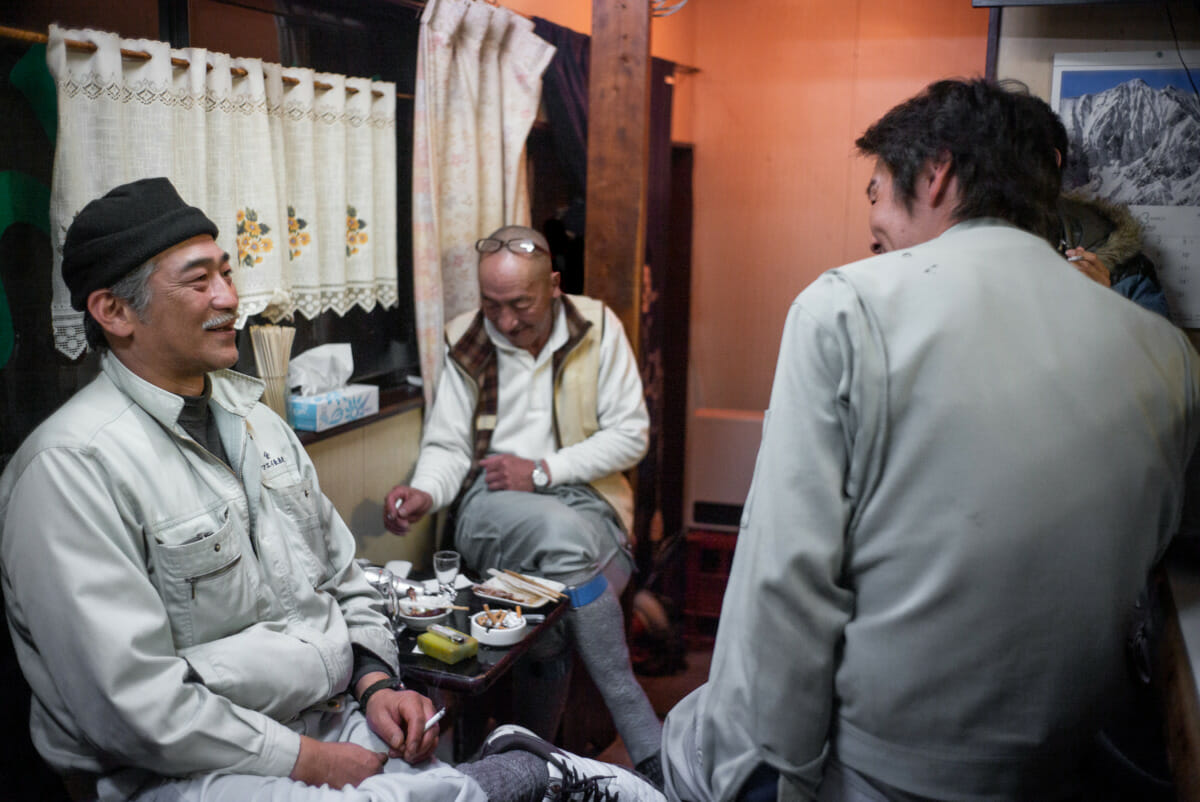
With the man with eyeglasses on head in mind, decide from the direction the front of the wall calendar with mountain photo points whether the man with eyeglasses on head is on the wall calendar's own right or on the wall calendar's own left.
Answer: on the wall calendar's own right

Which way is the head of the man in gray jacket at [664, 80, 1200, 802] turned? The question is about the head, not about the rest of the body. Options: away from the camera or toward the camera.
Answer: away from the camera

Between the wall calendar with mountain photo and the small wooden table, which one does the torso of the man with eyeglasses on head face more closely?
the small wooden table

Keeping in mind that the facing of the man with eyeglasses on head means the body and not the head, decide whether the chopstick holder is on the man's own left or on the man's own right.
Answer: on the man's own right

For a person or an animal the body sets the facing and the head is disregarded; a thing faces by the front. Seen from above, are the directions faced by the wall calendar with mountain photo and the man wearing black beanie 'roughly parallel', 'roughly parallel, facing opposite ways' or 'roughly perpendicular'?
roughly perpendicular

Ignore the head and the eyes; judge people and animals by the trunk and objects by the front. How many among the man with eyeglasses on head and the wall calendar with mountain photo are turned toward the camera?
2

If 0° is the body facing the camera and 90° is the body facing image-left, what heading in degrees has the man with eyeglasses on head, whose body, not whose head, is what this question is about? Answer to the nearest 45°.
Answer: approximately 0°

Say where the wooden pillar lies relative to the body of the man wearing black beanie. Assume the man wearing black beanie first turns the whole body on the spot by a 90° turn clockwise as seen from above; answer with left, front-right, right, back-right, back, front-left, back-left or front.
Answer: back

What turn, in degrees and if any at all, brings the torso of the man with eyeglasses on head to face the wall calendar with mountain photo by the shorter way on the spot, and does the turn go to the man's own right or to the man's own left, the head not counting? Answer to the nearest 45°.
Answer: approximately 90° to the man's own left

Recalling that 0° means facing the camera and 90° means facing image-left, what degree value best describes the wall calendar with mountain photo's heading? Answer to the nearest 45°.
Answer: approximately 0°
